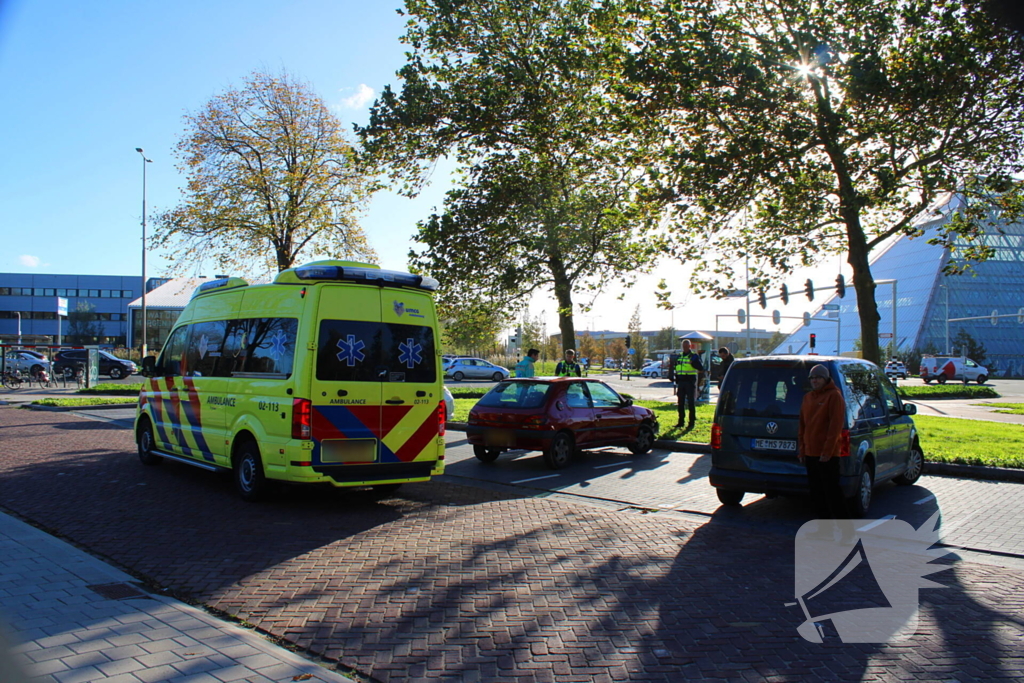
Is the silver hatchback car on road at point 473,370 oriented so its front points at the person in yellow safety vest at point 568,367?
no

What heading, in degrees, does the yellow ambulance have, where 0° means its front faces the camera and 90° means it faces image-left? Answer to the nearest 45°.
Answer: approximately 135°

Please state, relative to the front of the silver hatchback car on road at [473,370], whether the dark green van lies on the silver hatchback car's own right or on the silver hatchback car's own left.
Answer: on the silver hatchback car's own right

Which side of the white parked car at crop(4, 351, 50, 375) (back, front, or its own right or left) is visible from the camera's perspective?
right

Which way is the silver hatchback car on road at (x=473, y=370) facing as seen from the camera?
to the viewer's right

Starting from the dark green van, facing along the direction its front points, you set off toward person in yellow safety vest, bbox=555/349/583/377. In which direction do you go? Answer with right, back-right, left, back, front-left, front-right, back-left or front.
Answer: left

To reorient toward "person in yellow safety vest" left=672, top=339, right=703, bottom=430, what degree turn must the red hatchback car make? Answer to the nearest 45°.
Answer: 0° — it already faces them

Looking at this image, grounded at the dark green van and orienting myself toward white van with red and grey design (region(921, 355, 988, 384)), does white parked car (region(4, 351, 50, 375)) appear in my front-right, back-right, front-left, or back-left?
front-left

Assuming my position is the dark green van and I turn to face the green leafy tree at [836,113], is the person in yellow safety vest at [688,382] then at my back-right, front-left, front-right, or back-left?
front-left

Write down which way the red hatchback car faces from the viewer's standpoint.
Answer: facing away from the viewer and to the right of the viewer

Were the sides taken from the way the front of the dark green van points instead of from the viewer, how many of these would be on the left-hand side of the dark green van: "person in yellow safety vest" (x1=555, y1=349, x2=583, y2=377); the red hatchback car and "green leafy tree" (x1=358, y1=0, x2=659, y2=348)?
3

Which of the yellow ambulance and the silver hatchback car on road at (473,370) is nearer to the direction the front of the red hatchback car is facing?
the silver hatchback car on road

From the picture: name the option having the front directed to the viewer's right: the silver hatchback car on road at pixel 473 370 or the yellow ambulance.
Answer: the silver hatchback car on road
